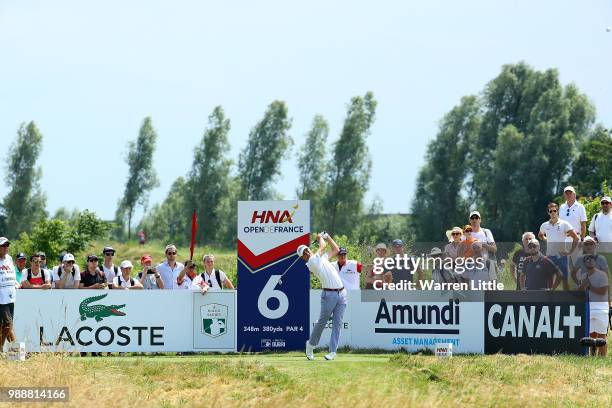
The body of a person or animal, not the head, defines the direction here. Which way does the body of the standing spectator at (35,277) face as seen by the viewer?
toward the camera

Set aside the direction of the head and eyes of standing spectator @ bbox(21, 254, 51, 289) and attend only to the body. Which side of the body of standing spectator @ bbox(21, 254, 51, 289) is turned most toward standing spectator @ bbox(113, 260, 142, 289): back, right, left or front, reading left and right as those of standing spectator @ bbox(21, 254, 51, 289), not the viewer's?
left

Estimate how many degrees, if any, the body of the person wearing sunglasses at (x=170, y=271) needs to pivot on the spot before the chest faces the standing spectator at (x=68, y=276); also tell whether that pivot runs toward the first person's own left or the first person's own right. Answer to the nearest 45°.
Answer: approximately 90° to the first person's own right

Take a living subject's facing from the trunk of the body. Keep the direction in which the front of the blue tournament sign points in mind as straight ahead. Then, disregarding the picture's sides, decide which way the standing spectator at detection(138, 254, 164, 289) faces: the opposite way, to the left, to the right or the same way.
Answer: the same way

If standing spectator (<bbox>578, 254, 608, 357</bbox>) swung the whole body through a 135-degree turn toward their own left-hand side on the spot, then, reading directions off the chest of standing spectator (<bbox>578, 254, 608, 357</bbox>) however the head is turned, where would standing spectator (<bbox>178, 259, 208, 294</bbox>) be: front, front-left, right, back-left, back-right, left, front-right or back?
back

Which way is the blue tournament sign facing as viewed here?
toward the camera

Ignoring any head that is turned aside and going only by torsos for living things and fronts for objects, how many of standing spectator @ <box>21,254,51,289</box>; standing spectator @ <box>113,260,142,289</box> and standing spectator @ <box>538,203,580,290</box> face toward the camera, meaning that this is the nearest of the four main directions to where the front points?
3

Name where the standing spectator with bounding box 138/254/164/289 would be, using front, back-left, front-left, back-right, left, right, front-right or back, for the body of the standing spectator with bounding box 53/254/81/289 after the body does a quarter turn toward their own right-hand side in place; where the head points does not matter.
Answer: back

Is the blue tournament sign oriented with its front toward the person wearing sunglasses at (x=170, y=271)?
no

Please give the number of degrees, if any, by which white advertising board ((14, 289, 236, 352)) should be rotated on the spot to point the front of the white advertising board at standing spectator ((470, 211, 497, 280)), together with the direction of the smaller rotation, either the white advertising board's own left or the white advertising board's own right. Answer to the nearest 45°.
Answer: approximately 90° to the white advertising board's own left

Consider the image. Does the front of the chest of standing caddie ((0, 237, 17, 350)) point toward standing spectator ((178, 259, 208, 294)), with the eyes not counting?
no

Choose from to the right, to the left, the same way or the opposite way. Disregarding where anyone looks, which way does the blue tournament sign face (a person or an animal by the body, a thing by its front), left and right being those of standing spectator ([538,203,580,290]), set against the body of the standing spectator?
the same way

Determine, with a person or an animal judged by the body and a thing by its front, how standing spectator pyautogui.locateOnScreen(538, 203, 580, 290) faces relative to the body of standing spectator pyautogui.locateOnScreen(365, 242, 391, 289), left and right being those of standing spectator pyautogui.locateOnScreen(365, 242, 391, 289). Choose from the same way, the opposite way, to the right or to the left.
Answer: the same way

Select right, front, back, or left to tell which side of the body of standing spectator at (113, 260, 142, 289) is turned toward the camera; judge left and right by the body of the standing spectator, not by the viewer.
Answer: front

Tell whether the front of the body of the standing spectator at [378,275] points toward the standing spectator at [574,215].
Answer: no

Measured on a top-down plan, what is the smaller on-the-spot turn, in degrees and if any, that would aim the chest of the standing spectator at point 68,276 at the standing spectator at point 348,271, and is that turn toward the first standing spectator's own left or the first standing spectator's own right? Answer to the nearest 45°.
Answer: approximately 90° to the first standing spectator's own left

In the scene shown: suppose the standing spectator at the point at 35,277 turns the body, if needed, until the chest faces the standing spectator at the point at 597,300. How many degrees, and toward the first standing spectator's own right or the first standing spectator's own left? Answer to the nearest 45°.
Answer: approximately 45° to the first standing spectator's own left
